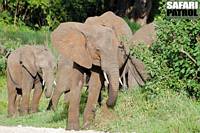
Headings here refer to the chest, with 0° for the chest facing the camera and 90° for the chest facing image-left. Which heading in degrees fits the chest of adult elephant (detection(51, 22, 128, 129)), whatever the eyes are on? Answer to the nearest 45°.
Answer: approximately 315°

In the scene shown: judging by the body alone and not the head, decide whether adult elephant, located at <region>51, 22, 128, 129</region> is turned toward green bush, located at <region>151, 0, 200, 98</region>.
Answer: no

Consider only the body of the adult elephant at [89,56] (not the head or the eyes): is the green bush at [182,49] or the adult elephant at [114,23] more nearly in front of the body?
the green bush

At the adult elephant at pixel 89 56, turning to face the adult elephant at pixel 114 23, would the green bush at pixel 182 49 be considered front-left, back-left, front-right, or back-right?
front-right

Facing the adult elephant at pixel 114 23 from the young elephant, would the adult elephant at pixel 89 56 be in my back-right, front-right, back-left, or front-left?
front-right

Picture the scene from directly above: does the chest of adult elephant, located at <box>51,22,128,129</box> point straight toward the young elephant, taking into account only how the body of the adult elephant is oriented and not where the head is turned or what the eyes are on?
no
